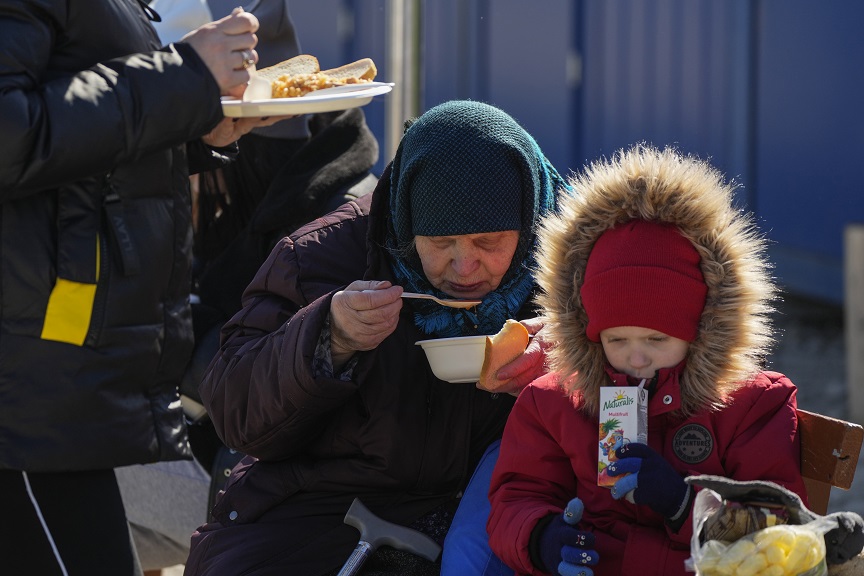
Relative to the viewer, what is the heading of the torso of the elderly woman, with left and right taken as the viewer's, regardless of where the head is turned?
facing the viewer and to the right of the viewer

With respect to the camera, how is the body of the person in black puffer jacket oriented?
to the viewer's right

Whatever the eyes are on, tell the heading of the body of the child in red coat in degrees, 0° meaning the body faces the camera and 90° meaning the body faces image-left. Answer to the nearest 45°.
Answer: approximately 0°

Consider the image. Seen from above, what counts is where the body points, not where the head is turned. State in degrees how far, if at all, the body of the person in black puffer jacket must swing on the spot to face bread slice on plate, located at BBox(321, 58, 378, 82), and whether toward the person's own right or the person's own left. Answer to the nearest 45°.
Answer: approximately 45° to the person's own left

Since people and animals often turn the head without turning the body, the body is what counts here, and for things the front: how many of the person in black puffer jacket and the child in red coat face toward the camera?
1
